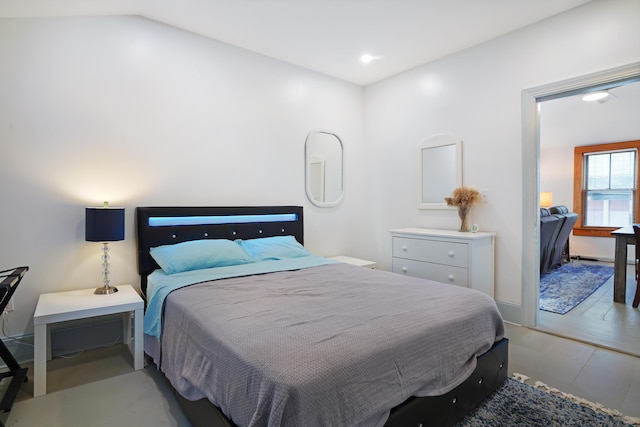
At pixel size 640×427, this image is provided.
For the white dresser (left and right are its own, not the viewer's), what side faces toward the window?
back

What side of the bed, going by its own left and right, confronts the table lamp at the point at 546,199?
left

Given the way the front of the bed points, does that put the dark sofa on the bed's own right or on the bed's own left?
on the bed's own left

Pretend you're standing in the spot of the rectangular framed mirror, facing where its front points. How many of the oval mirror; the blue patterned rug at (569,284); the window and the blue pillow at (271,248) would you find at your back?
2

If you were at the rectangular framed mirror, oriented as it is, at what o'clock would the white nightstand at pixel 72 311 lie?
The white nightstand is roughly at 12 o'clock from the rectangular framed mirror.

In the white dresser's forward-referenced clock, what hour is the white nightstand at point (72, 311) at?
The white nightstand is roughly at 12 o'clock from the white dresser.

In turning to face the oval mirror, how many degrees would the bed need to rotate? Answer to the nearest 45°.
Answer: approximately 135° to its left

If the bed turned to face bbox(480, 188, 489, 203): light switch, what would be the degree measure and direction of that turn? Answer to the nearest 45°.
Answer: approximately 90° to its left

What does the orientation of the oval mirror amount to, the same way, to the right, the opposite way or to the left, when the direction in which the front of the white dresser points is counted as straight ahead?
to the left

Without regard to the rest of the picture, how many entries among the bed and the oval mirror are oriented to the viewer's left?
0

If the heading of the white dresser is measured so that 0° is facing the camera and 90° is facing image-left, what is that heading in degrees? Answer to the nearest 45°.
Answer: approximately 45°

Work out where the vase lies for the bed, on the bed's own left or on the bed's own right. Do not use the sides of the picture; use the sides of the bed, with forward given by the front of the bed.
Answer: on the bed's own left

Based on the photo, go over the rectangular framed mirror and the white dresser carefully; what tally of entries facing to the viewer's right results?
0
